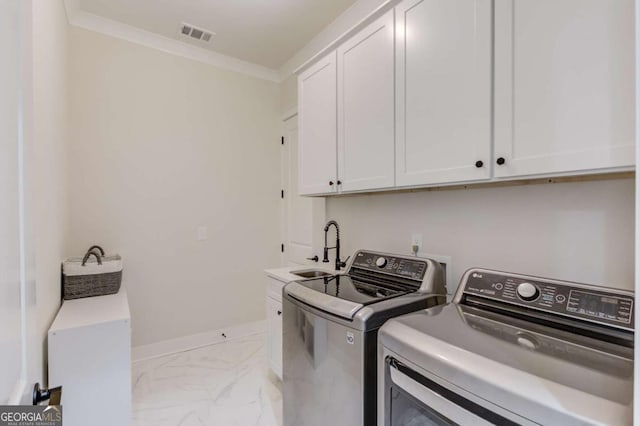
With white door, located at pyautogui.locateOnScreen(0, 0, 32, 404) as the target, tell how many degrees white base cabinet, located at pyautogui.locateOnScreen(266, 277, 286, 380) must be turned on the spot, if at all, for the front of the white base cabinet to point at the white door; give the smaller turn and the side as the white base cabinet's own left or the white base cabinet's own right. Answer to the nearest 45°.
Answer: approximately 45° to the white base cabinet's own left

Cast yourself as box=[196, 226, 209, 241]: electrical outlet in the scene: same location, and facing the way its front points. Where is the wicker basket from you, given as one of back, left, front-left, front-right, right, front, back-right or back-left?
front-right

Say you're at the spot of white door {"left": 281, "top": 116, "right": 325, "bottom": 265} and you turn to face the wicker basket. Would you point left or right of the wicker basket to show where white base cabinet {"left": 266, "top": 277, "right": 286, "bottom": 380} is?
left

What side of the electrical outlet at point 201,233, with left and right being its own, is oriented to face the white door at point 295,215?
left

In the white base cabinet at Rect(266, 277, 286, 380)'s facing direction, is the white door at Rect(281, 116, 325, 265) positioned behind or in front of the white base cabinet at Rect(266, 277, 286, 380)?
behind

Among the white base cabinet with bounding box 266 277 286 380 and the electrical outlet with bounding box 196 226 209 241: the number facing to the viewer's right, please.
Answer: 0

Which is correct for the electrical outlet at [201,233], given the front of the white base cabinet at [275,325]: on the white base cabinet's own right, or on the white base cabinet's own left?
on the white base cabinet's own right

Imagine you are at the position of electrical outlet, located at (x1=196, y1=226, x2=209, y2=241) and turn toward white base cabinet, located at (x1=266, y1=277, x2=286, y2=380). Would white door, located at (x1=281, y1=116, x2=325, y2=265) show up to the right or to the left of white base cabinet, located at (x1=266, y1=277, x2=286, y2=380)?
left

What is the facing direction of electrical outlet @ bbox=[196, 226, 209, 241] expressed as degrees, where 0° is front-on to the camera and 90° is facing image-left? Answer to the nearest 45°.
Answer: approximately 0°

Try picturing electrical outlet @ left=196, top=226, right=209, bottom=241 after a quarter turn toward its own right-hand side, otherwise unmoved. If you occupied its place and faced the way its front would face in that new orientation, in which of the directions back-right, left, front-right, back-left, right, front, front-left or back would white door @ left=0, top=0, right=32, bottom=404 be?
left

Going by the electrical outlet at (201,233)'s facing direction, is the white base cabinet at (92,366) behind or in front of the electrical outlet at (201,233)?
in front
